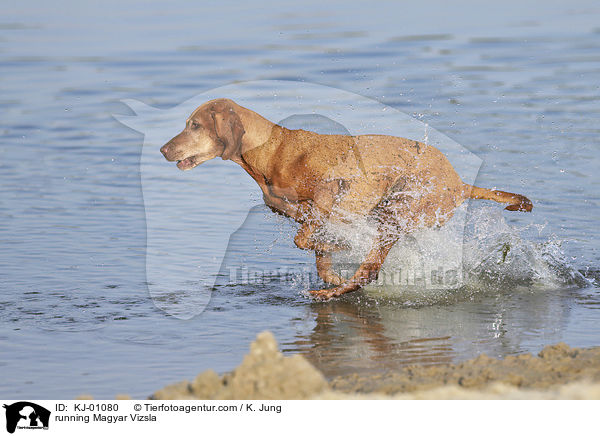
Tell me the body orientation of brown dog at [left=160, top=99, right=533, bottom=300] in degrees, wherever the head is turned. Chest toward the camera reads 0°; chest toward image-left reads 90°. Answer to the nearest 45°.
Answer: approximately 90°

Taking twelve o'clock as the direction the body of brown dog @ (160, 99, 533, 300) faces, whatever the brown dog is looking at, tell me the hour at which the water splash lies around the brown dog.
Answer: The water splash is roughly at 5 o'clock from the brown dog.
